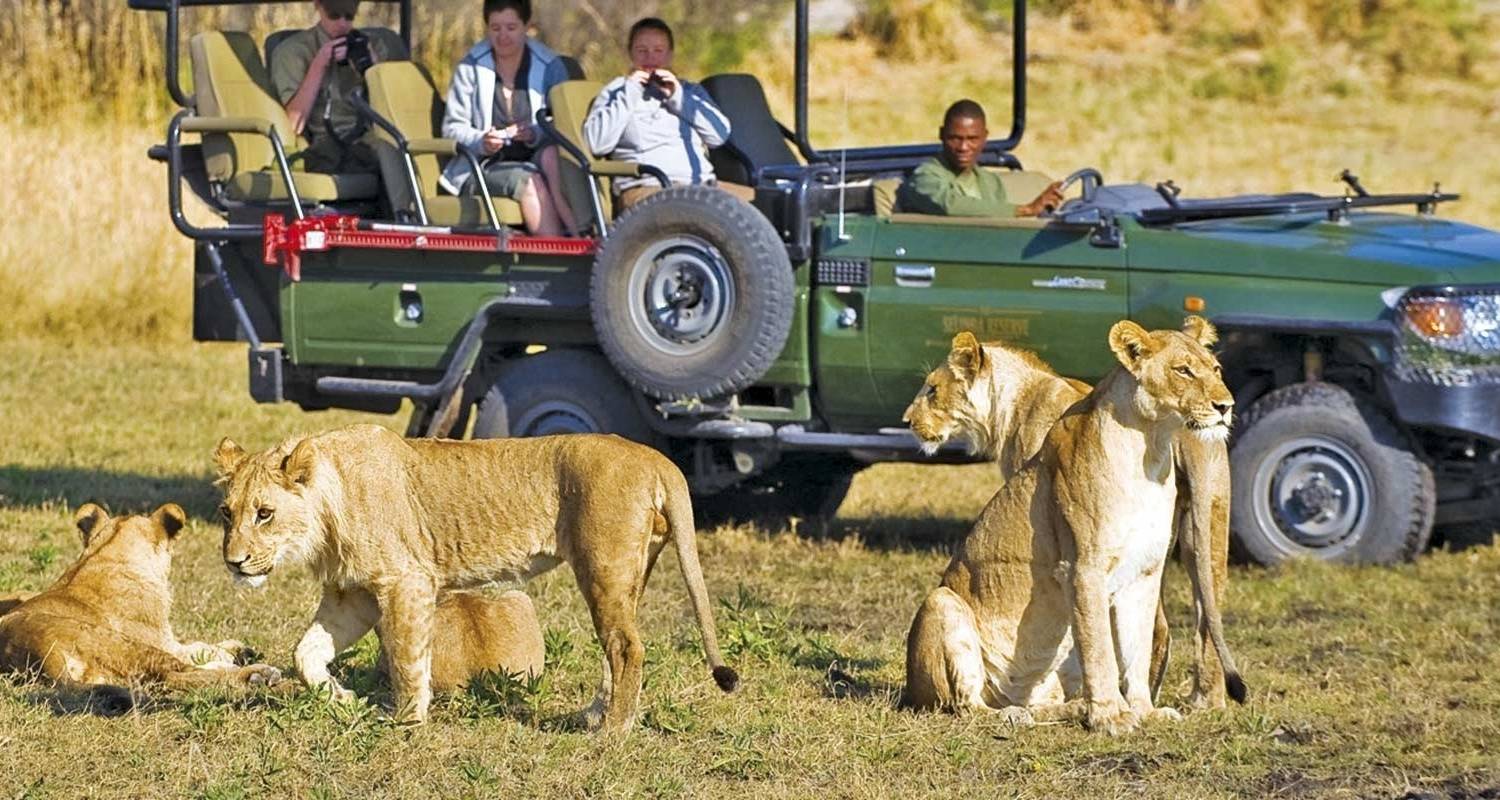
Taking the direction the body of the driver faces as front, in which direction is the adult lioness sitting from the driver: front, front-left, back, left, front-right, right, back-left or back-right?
front-right

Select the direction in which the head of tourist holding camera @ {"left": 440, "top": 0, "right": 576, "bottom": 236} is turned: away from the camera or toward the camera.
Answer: toward the camera

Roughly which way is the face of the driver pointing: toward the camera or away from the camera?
toward the camera

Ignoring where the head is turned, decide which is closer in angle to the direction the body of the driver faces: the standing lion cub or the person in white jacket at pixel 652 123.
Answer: the standing lion cub

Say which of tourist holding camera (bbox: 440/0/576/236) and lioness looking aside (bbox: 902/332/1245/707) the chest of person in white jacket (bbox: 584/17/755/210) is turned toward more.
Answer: the lioness looking aside

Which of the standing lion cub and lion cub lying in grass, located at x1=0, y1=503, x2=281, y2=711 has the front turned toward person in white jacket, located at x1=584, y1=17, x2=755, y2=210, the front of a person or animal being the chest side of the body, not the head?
the lion cub lying in grass

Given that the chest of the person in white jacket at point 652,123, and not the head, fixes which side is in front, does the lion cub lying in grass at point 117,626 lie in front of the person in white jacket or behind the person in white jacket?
in front

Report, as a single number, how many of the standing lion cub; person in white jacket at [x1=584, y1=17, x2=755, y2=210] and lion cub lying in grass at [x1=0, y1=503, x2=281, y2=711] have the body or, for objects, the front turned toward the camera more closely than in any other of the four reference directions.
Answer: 1

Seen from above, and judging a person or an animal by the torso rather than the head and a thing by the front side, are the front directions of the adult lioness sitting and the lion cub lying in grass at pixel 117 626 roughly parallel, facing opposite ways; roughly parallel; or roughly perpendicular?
roughly perpendicular

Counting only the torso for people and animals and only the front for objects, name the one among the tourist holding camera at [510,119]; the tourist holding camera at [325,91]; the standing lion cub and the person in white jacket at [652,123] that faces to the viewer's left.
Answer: the standing lion cub

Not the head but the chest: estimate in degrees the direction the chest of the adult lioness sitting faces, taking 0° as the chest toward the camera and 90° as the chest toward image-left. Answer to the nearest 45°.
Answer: approximately 315°

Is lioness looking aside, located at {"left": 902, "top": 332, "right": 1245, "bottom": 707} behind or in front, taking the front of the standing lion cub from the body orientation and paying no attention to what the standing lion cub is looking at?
behind

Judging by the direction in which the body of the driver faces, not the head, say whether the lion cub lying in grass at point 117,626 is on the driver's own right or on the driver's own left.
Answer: on the driver's own right

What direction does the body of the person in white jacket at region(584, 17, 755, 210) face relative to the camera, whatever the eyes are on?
toward the camera

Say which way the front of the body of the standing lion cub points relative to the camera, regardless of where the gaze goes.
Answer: to the viewer's left

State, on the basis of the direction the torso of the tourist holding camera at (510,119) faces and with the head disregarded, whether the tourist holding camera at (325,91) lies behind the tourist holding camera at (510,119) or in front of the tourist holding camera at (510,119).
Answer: behind

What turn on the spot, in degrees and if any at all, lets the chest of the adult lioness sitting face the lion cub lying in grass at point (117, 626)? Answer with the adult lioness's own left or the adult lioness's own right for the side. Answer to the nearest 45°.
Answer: approximately 135° to the adult lioness's own right
